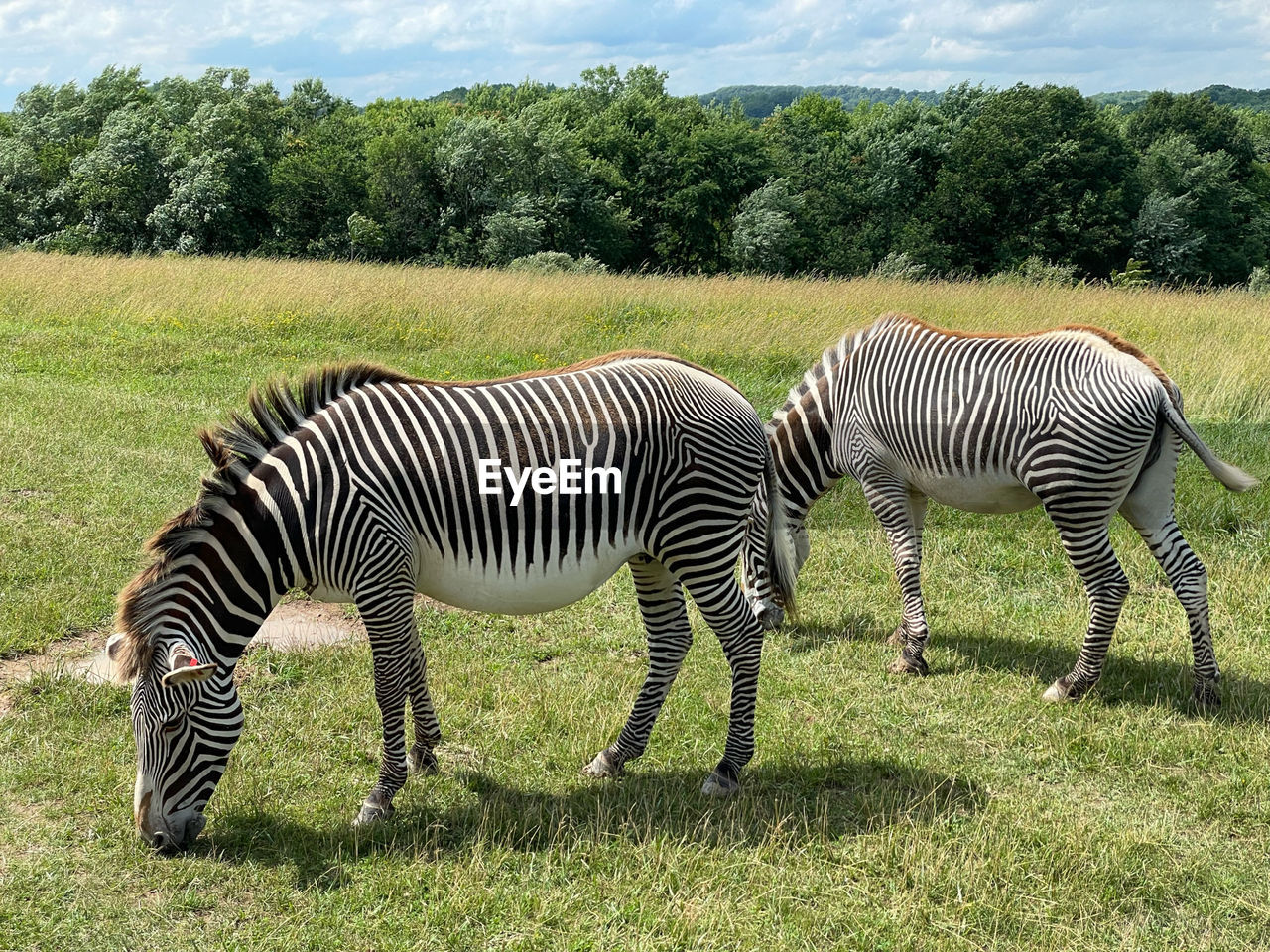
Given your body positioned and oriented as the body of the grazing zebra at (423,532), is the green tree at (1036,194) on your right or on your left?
on your right

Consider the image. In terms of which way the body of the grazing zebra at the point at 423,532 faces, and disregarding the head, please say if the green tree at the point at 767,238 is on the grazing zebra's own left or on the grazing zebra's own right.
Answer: on the grazing zebra's own right

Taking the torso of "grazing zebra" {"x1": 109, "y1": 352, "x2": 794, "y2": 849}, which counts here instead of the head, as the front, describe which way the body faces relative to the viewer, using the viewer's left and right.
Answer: facing to the left of the viewer

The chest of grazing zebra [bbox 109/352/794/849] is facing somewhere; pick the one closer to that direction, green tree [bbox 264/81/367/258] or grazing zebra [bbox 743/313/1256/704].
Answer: the green tree

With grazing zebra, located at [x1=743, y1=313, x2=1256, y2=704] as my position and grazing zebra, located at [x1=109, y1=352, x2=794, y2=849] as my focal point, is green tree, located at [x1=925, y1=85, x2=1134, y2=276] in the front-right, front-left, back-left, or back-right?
back-right

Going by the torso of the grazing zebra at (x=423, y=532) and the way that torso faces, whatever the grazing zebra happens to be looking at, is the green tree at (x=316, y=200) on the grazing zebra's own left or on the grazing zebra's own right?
on the grazing zebra's own right
